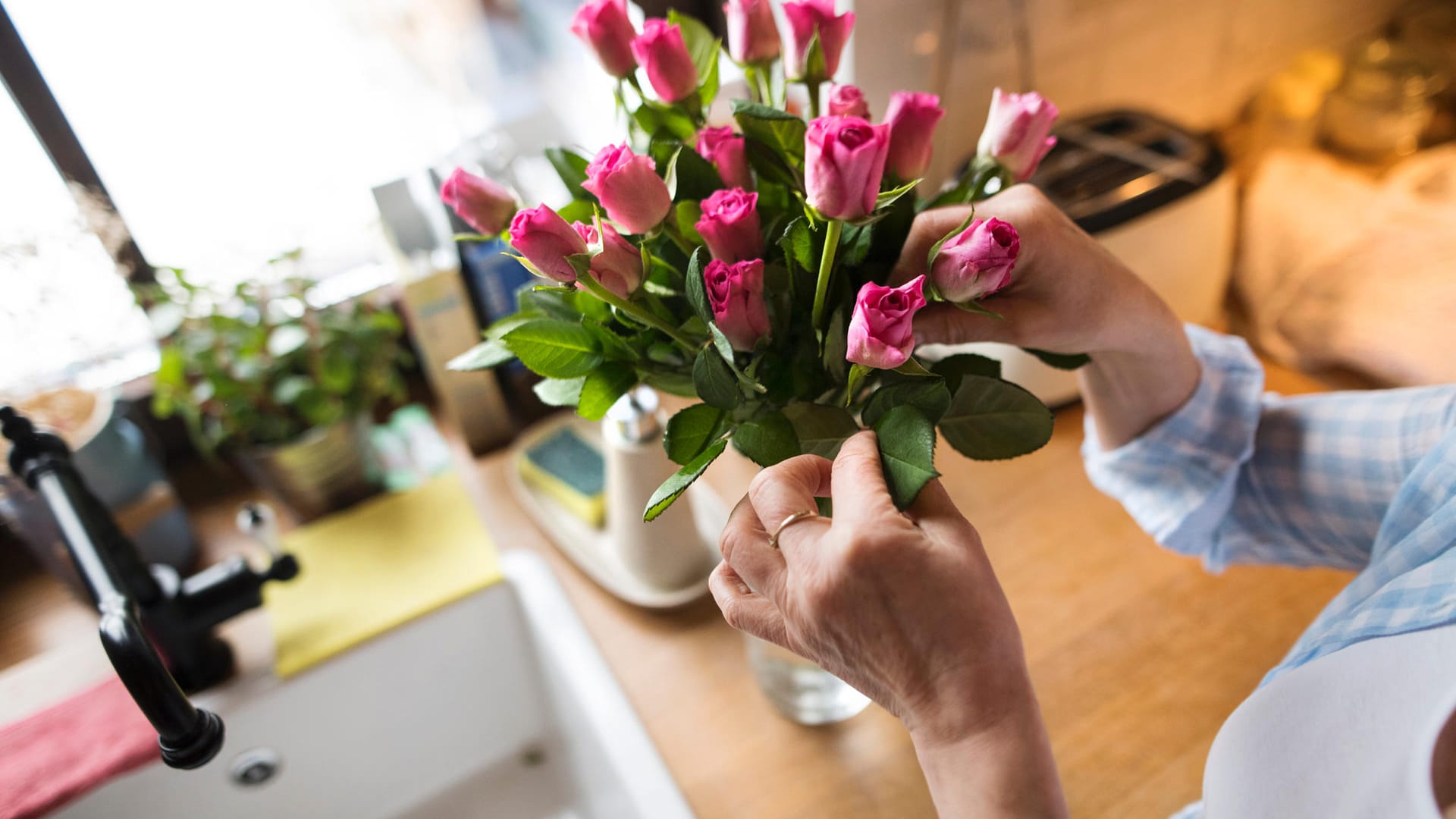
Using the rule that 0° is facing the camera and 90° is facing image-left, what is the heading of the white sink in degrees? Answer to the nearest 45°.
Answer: approximately 315°
